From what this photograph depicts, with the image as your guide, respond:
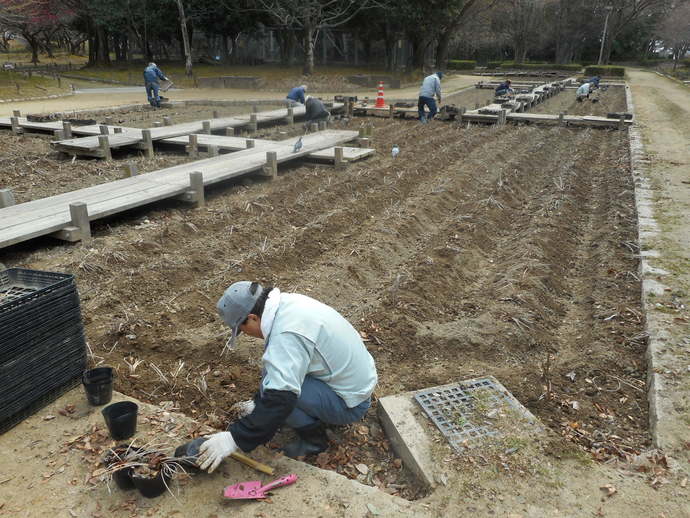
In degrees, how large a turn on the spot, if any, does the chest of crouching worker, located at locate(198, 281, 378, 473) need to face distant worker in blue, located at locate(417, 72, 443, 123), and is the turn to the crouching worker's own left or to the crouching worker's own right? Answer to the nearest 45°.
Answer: approximately 90° to the crouching worker's own right

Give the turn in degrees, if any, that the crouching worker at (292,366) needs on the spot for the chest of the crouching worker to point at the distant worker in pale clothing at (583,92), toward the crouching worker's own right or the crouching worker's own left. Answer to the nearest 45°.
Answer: approximately 135° to the crouching worker's own right

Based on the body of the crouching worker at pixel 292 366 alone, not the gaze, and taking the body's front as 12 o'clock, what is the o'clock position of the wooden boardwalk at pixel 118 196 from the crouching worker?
The wooden boardwalk is roughly at 2 o'clock from the crouching worker.

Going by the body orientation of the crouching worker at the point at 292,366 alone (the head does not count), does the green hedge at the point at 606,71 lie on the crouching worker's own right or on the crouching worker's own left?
on the crouching worker's own right

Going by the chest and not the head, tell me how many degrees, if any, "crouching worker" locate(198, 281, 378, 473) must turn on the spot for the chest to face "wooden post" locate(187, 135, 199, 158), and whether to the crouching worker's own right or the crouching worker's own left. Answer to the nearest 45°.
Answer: approximately 90° to the crouching worker's own right

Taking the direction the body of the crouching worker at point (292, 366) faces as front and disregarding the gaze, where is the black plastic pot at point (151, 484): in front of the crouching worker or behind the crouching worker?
in front

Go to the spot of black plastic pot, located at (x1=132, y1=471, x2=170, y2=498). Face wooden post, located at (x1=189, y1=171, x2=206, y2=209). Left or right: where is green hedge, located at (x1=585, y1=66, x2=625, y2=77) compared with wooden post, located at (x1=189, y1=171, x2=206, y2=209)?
right

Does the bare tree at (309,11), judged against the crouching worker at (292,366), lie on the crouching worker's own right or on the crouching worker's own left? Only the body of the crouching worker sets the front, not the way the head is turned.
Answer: on the crouching worker's own right

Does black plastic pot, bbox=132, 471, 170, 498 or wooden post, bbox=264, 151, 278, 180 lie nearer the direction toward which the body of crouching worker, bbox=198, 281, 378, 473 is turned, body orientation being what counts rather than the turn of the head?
the black plastic pot

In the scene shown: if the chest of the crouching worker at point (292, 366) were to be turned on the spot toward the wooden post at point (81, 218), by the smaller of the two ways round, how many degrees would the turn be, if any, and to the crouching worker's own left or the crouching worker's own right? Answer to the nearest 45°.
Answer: approximately 45° to the crouching worker's own right

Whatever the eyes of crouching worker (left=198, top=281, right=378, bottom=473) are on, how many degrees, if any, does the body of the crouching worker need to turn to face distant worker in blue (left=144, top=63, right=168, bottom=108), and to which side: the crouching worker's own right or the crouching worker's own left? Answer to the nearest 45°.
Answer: approximately 90° to the crouching worker's own right

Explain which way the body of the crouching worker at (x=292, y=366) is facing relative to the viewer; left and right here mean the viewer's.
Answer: facing to the left of the viewer

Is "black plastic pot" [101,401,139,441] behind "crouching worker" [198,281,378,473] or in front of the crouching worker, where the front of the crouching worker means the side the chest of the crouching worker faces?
in front

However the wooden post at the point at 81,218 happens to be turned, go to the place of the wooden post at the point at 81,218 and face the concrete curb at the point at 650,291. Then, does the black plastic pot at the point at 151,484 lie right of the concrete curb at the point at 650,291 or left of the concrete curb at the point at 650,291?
right

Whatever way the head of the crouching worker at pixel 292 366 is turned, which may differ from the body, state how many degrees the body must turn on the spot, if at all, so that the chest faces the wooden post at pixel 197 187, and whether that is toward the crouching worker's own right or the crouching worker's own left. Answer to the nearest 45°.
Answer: approximately 90° to the crouching worker's own right
